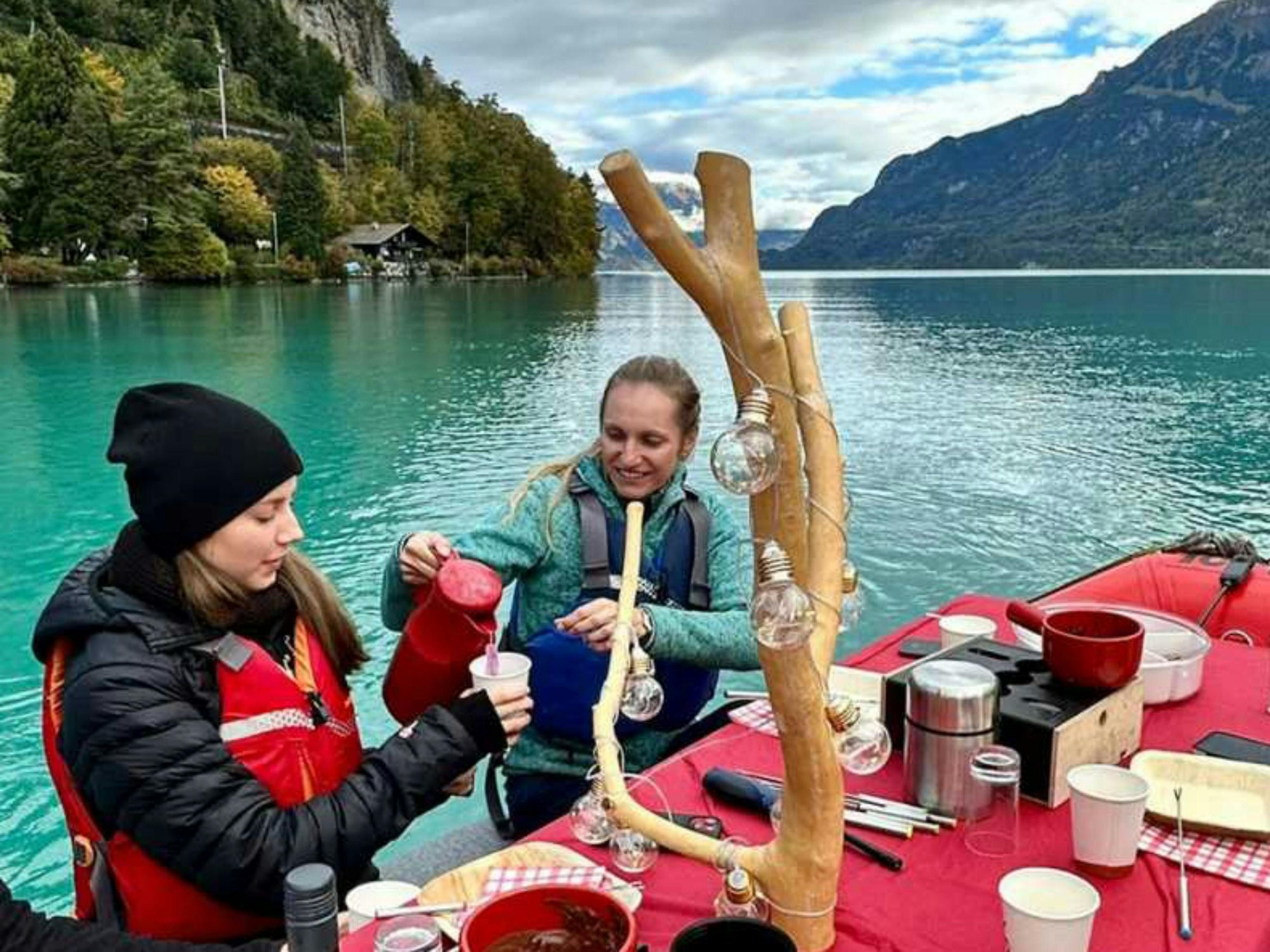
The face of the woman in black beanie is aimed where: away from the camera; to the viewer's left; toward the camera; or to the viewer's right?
to the viewer's right

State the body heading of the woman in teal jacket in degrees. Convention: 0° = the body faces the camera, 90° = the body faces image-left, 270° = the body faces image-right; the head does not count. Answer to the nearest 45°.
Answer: approximately 0°

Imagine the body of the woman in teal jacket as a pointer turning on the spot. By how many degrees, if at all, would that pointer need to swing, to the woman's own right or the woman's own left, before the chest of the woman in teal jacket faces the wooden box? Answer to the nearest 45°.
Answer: approximately 45° to the woman's own left

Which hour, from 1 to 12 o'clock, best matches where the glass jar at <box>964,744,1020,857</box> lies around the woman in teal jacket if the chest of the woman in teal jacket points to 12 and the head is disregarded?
The glass jar is roughly at 11 o'clock from the woman in teal jacket.

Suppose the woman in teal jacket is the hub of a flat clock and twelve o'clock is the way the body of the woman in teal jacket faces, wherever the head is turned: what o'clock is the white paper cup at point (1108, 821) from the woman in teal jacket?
The white paper cup is roughly at 11 o'clock from the woman in teal jacket.

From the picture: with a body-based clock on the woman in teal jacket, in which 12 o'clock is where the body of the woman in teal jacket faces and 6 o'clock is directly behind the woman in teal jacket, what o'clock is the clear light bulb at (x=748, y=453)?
The clear light bulb is roughly at 12 o'clock from the woman in teal jacket.

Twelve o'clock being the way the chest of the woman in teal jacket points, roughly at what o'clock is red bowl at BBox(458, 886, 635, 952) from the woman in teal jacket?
The red bowl is roughly at 12 o'clock from the woman in teal jacket.

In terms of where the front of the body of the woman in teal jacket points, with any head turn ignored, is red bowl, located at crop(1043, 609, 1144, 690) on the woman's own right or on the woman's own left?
on the woman's own left

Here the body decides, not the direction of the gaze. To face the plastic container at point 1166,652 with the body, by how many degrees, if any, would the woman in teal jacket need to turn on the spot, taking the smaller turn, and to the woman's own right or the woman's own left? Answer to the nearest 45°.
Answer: approximately 90° to the woman's own left
